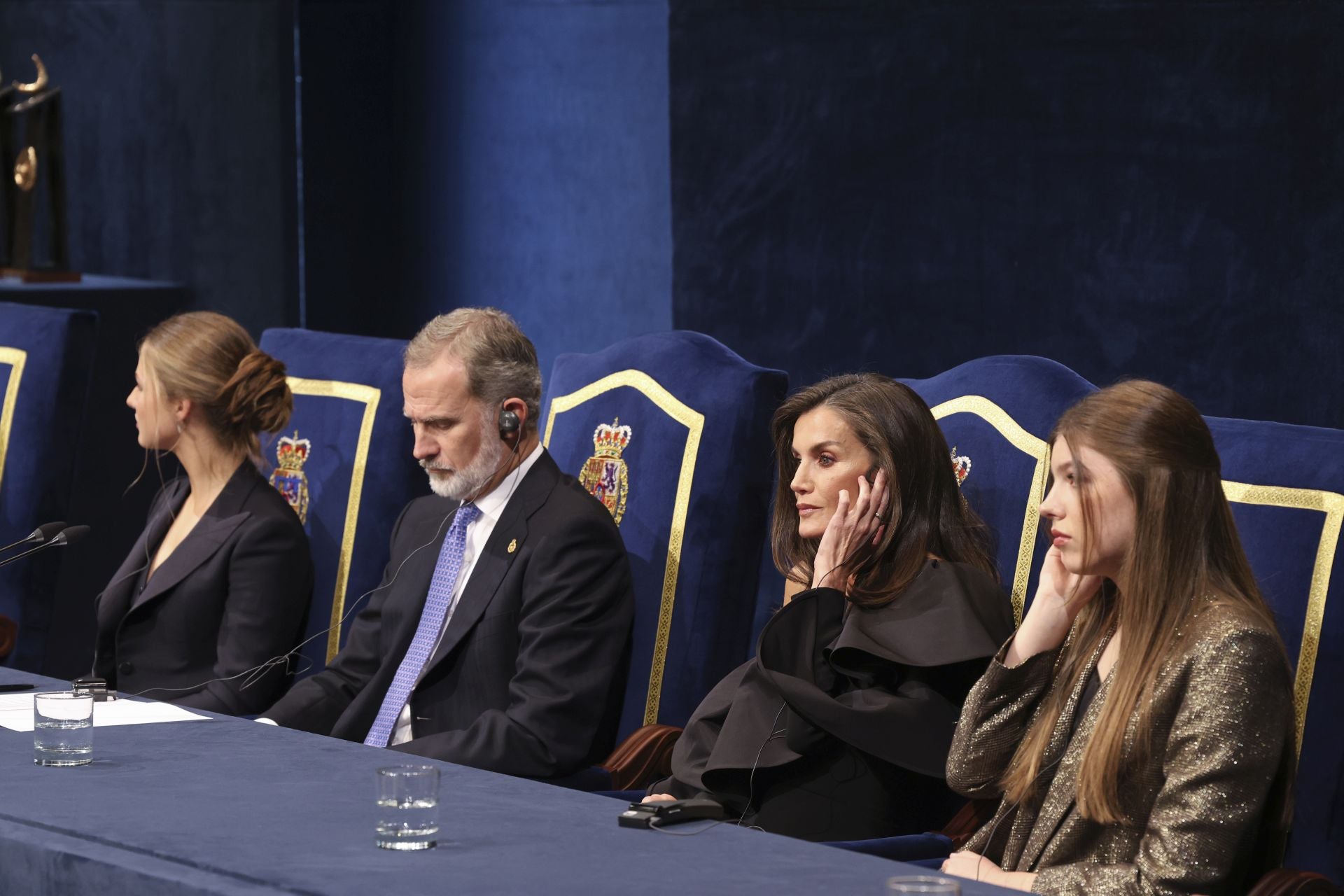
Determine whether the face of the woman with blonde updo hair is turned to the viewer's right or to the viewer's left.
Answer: to the viewer's left

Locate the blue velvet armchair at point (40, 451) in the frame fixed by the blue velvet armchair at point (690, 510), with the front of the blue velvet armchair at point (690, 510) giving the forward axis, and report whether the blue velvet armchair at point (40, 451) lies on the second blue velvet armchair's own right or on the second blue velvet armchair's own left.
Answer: on the second blue velvet armchair's own right

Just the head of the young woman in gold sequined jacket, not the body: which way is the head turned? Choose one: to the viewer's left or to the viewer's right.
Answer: to the viewer's left

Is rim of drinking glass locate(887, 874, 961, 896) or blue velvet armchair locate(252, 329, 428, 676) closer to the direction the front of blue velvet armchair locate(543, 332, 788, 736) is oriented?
the rim of drinking glass

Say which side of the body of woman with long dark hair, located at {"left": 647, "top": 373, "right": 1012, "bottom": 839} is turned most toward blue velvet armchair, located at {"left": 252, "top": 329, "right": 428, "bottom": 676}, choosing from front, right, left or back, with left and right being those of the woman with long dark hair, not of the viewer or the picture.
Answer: right

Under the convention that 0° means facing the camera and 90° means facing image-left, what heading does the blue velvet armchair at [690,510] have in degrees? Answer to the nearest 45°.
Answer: approximately 45°

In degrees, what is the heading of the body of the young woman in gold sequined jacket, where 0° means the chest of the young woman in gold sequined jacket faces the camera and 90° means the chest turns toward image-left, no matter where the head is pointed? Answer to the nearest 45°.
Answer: approximately 45°

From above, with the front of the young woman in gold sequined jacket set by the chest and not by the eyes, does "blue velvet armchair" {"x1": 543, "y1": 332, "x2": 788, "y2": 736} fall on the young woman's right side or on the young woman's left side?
on the young woman's right side

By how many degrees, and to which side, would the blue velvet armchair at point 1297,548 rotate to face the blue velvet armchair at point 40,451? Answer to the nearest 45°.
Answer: approximately 90° to its right

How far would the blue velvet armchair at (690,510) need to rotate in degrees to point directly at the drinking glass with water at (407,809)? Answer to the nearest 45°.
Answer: approximately 45° to its left

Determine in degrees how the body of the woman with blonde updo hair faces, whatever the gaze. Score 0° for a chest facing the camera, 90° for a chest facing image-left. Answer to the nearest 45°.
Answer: approximately 45°
